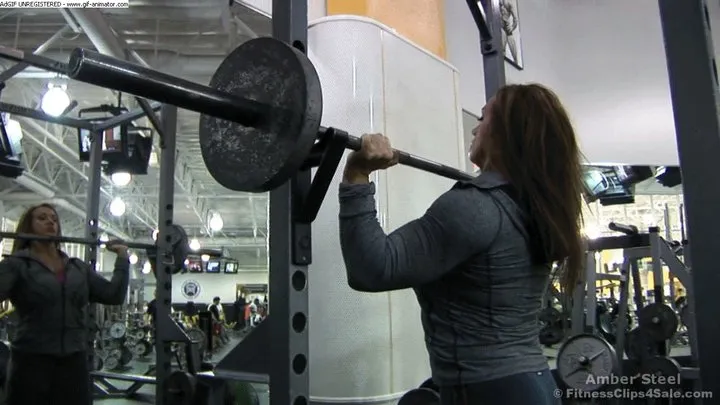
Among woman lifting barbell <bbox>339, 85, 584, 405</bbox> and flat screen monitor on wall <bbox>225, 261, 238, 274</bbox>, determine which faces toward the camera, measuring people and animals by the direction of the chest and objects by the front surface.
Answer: the flat screen monitor on wall

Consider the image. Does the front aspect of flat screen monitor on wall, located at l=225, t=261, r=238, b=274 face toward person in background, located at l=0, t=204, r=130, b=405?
yes

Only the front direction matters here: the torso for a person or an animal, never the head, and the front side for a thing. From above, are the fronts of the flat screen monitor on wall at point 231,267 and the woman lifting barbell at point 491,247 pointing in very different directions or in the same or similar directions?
very different directions

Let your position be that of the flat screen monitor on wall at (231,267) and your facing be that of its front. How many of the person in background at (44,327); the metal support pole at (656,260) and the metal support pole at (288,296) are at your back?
0

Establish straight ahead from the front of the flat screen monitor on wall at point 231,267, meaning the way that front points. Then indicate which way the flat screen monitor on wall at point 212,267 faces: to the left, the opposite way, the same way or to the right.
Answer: the same way

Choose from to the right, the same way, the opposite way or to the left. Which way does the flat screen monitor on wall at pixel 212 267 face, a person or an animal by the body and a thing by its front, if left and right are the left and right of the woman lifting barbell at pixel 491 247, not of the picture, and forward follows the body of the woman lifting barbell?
the opposite way

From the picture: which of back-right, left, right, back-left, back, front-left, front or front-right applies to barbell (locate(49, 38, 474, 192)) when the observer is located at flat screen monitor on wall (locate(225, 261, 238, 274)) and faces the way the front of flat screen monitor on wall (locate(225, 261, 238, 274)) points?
front

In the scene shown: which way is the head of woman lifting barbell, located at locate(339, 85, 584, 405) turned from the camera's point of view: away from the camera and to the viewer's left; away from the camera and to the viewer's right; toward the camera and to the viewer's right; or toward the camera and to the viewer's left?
away from the camera and to the viewer's left

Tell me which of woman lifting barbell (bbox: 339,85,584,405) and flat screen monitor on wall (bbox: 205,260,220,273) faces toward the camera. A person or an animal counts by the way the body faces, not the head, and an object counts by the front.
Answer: the flat screen monitor on wall

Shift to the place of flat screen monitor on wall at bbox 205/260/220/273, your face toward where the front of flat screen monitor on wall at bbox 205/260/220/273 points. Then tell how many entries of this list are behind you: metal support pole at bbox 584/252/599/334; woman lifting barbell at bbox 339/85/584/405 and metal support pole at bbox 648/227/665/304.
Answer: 0

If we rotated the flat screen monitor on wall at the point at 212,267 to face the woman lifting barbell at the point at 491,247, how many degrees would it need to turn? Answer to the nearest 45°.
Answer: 0° — it already faces them

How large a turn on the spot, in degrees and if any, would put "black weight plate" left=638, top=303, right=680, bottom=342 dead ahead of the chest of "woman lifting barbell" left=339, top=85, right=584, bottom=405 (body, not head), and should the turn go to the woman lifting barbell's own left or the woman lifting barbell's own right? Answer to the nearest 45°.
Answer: approximately 45° to the woman lifting barbell's own right

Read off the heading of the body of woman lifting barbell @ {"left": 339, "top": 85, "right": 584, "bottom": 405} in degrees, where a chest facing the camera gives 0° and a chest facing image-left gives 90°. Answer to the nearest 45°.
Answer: approximately 135°

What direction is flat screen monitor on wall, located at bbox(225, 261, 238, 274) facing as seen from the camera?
toward the camera

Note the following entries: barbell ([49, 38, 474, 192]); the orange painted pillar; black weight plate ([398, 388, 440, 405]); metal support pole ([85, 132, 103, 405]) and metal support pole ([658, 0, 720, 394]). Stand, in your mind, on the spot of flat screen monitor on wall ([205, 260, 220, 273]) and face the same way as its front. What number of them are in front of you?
5

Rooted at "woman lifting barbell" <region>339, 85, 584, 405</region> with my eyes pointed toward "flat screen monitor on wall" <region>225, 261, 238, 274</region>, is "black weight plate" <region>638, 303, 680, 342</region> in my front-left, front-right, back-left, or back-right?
front-right

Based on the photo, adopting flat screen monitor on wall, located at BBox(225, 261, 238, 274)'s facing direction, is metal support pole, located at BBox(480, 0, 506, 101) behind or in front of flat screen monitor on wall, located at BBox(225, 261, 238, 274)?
in front

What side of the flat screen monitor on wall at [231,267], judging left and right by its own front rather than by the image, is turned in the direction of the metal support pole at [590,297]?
front

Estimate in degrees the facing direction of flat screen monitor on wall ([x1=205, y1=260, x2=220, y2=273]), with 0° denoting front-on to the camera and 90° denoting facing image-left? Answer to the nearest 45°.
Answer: approximately 0°
